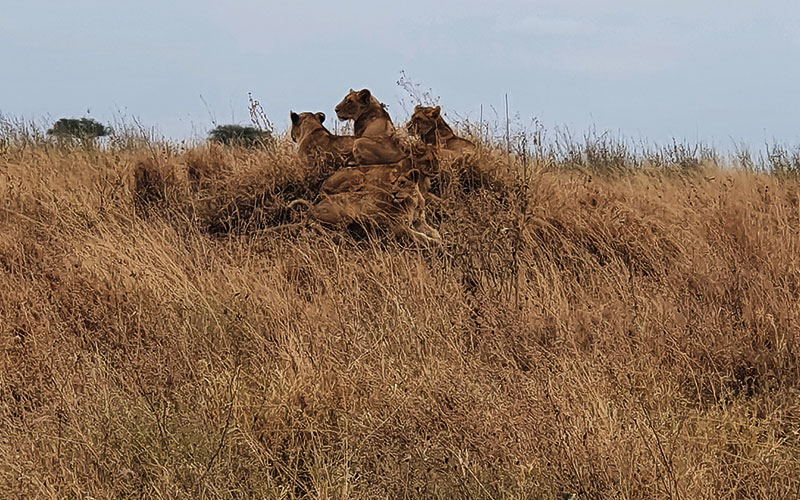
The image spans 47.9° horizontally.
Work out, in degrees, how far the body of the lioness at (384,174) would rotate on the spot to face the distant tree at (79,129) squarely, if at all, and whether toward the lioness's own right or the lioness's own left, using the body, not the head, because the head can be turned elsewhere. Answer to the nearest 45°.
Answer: approximately 135° to the lioness's own left

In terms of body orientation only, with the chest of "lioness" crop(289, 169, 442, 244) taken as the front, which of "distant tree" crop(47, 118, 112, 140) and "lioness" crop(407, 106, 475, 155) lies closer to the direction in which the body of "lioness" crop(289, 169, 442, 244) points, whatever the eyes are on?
the lioness

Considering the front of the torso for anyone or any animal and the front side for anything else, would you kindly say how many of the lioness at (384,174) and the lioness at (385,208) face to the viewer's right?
2

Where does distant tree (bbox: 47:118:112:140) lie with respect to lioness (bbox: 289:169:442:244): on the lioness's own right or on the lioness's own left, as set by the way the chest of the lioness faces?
on the lioness's own left

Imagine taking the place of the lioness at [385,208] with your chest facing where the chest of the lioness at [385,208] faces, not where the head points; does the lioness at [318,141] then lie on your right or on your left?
on your left

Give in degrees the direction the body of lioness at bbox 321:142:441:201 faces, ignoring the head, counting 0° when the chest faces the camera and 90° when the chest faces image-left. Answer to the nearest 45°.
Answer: approximately 270°

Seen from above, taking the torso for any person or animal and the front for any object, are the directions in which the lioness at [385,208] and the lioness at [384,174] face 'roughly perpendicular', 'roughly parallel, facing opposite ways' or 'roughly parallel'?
roughly parallel

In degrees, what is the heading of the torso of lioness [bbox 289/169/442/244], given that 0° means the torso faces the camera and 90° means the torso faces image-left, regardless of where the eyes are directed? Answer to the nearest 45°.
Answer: approximately 270°

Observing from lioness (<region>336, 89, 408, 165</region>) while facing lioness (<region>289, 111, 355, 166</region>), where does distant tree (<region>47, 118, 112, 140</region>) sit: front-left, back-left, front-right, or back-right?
front-right

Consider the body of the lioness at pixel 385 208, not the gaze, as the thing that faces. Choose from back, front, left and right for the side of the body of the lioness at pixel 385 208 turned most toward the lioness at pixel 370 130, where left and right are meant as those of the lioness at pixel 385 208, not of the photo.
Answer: left
